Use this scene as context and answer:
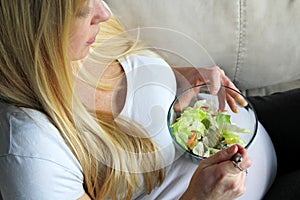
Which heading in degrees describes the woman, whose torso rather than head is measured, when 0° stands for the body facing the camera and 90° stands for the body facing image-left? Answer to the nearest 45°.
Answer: approximately 270°

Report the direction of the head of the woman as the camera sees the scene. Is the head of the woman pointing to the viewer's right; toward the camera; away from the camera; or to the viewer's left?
to the viewer's right
